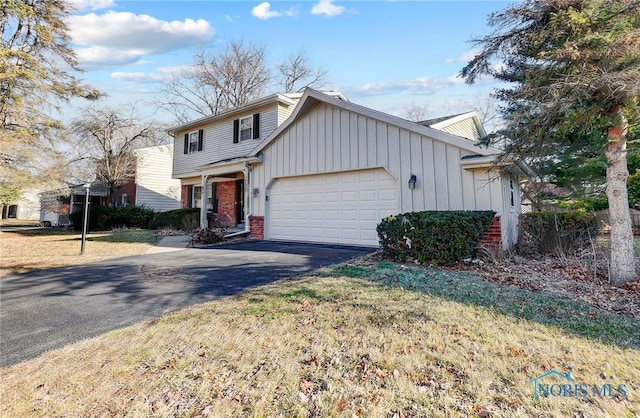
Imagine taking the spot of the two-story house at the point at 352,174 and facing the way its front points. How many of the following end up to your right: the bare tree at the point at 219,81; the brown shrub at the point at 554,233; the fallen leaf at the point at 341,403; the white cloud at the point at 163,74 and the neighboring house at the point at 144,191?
3

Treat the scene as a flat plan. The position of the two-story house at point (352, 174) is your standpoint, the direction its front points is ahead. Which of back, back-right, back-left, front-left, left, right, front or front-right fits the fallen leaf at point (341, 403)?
front-left

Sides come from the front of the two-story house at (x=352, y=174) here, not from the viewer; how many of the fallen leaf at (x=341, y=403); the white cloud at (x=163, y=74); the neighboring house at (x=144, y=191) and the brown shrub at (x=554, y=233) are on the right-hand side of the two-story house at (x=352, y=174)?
2

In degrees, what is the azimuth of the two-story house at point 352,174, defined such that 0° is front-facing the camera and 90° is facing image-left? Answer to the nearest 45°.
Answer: approximately 45°

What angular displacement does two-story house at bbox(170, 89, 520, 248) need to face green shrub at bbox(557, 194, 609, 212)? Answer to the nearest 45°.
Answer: approximately 180°

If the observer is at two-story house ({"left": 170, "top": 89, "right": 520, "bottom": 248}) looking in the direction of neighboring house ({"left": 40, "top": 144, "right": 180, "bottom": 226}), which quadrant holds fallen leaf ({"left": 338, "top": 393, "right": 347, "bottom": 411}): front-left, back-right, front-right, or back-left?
back-left

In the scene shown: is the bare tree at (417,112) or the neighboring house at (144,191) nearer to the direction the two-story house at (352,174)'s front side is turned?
the neighboring house

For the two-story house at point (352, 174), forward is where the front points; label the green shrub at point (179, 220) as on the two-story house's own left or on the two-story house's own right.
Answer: on the two-story house's own right

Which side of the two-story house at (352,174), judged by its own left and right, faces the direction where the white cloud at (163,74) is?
right

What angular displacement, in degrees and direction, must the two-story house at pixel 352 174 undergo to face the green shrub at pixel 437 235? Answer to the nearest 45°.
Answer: approximately 90° to its left

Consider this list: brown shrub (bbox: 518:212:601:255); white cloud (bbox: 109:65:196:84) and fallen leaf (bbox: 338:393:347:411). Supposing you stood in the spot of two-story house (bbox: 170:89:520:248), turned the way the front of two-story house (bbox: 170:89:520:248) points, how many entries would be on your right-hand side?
1

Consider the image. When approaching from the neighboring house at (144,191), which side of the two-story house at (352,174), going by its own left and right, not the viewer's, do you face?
right

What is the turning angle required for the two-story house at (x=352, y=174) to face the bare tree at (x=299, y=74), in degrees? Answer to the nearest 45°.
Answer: approximately 135° to its right
